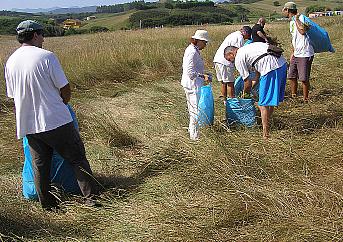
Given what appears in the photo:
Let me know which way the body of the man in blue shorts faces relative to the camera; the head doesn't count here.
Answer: to the viewer's left

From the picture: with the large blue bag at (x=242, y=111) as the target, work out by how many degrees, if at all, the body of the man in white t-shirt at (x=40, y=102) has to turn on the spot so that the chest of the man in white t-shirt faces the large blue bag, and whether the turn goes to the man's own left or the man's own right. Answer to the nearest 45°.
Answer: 0° — they already face it

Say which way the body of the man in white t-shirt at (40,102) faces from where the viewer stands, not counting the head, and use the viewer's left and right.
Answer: facing away from the viewer and to the right of the viewer

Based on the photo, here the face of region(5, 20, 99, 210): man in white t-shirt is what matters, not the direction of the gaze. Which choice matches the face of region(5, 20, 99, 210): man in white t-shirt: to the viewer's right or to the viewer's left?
to the viewer's right

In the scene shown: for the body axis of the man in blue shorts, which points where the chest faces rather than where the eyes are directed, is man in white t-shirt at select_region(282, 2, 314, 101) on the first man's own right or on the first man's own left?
on the first man's own right

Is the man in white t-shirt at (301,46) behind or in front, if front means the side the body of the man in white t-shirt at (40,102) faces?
in front

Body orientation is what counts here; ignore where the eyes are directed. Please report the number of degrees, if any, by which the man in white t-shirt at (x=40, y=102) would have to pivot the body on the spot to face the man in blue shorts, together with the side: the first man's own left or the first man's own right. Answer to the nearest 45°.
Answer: approximately 45° to the first man's own right
